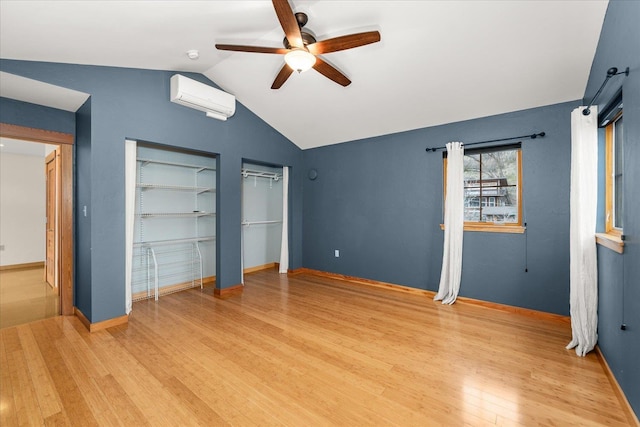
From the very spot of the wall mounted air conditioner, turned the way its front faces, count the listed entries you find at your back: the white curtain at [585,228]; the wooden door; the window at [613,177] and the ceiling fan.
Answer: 1

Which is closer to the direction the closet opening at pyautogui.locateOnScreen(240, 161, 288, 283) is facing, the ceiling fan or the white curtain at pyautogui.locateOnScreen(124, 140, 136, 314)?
the ceiling fan

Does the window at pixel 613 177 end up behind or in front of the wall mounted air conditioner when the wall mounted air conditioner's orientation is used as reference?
in front

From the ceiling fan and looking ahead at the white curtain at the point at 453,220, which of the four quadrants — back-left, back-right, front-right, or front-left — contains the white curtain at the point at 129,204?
back-left

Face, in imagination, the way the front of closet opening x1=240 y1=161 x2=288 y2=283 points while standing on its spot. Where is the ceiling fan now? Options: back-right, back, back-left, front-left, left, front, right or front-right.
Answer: front-right

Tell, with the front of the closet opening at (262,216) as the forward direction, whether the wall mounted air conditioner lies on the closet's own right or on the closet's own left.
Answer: on the closet's own right

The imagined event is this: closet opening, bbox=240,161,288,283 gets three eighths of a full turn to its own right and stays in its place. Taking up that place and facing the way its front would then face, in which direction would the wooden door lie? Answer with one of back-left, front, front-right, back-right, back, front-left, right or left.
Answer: front

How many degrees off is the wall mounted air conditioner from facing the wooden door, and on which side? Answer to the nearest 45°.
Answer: approximately 180°

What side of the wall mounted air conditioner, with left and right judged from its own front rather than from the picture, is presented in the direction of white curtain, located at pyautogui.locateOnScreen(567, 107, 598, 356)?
front

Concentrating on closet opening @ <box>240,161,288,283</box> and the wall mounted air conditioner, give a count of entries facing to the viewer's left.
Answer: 0

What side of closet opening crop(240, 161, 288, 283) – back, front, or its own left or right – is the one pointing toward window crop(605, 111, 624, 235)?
front

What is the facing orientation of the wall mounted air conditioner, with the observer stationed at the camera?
facing the viewer and to the right of the viewer
